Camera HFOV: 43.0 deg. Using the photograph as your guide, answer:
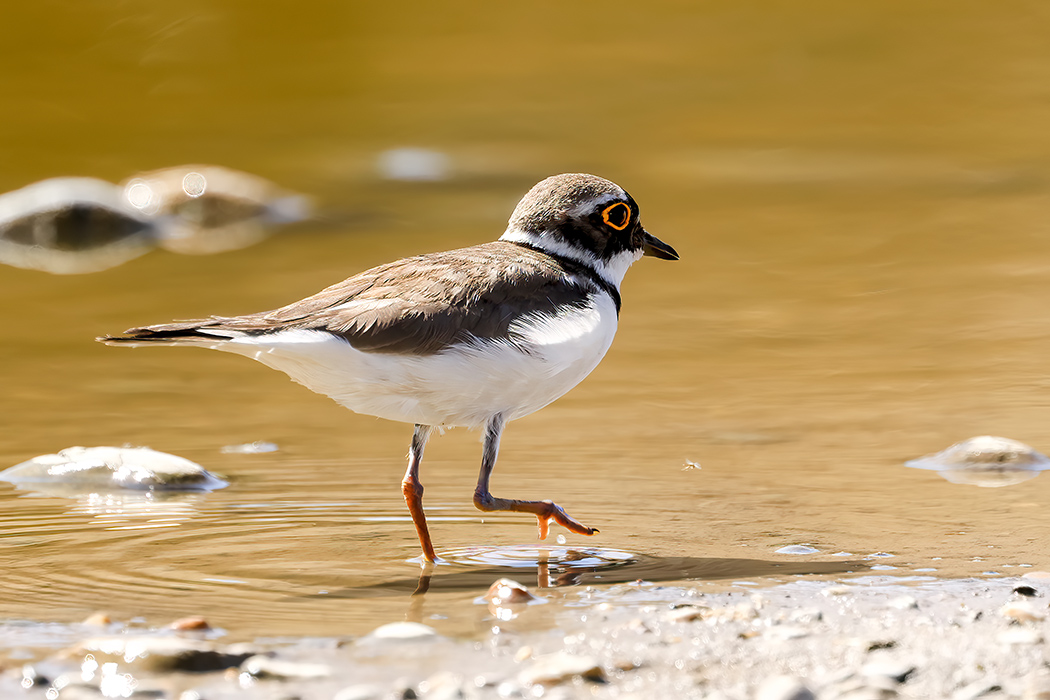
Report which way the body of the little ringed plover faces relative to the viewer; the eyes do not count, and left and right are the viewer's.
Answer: facing to the right of the viewer

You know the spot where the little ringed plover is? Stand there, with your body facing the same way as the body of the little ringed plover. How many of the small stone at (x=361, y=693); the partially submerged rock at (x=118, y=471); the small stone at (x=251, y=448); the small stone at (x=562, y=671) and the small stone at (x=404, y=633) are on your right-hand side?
3

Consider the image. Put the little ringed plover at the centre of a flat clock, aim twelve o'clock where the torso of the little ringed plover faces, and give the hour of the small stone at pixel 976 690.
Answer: The small stone is roughly at 2 o'clock from the little ringed plover.

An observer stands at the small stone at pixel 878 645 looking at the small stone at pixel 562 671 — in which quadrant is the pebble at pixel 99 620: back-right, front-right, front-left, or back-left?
front-right

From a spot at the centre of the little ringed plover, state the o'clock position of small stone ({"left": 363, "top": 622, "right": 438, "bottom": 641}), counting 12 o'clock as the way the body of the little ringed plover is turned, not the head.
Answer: The small stone is roughly at 3 o'clock from the little ringed plover.

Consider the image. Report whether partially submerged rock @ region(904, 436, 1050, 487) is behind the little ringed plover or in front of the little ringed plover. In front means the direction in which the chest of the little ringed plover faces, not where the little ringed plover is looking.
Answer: in front

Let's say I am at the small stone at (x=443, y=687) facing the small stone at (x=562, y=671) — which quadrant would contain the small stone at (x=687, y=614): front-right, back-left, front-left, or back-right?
front-left

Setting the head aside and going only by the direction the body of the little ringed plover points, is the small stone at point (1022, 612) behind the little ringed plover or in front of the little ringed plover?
in front

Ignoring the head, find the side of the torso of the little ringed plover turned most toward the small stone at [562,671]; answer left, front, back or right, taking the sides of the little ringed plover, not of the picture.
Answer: right

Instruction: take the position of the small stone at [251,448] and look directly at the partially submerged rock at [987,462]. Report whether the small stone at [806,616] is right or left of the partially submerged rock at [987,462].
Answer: right

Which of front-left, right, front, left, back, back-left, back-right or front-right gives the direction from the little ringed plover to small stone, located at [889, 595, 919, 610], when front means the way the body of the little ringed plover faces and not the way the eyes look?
front-right

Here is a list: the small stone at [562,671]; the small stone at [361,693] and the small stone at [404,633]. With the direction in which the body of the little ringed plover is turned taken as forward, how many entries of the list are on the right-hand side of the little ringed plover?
3

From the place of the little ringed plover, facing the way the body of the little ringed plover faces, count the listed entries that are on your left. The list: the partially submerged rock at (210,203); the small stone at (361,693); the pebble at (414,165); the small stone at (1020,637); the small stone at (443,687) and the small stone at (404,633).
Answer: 2

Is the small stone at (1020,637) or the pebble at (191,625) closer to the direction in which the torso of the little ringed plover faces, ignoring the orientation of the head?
the small stone

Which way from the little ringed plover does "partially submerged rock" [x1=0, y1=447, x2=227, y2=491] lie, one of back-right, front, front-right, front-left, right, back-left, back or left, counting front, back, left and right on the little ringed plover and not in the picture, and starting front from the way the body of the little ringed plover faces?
back-left

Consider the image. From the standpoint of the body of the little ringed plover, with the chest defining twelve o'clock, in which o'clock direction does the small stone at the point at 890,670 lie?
The small stone is roughly at 2 o'clock from the little ringed plover.

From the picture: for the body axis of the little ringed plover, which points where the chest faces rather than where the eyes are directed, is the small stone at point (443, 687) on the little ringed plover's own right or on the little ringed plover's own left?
on the little ringed plover's own right

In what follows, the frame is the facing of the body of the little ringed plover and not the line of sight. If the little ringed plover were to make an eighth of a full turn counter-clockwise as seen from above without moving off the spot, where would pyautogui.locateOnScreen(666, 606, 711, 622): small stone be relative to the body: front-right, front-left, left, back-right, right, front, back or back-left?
right
